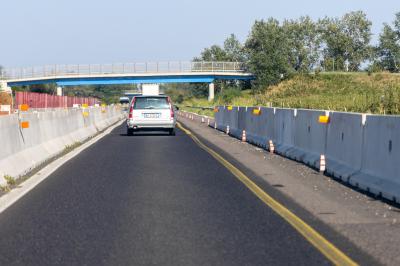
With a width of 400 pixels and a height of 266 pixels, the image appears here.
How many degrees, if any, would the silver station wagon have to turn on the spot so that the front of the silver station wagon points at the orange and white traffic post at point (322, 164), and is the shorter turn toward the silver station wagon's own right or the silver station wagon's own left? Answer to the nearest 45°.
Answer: approximately 180°

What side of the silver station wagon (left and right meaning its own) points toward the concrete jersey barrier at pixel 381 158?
back

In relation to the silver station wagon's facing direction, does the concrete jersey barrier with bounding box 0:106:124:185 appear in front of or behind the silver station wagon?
behind

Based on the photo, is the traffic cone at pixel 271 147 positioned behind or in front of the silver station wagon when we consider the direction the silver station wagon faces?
behind

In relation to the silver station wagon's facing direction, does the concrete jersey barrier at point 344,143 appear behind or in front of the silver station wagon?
behind

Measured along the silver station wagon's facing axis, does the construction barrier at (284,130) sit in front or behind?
behind

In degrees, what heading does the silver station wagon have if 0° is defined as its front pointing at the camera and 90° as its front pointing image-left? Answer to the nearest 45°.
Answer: approximately 180°
